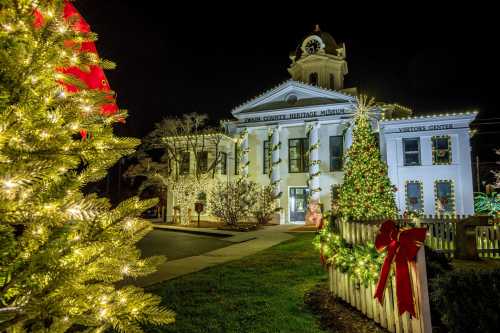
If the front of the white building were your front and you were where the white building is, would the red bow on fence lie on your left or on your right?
on your left

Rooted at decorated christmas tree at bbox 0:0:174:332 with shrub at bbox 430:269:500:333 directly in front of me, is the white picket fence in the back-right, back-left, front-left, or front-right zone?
front-left

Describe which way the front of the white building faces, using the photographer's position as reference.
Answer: facing the viewer and to the left of the viewer

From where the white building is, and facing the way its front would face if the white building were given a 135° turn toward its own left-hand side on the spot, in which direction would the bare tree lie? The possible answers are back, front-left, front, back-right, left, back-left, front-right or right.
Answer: back

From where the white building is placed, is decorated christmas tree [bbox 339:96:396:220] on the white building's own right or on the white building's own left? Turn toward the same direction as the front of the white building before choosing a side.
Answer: on the white building's own left

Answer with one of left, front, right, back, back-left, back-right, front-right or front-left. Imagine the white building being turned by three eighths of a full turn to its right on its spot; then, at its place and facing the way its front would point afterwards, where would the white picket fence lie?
back
